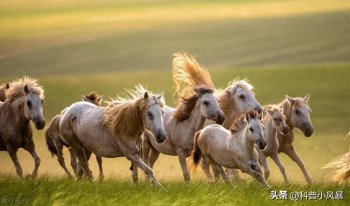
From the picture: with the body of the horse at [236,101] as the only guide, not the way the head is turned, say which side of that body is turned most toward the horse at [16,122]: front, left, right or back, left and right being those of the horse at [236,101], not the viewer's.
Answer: back

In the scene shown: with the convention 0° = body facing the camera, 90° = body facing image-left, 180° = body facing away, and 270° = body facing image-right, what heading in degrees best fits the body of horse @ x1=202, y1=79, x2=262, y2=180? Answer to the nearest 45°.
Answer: approximately 270°

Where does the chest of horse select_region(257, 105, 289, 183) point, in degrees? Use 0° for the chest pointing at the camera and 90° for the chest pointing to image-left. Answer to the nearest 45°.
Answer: approximately 315°

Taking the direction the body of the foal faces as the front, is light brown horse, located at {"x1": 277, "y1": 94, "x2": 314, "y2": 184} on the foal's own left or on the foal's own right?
on the foal's own left

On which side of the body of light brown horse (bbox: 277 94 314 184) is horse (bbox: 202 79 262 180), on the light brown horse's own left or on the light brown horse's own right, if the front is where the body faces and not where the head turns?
on the light brown horse's own right

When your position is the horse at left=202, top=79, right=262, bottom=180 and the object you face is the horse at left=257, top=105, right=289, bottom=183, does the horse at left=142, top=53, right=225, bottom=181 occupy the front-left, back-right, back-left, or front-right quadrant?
back-right

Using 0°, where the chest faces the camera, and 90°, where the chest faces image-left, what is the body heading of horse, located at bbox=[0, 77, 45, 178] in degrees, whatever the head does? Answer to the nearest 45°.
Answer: approximately 315°

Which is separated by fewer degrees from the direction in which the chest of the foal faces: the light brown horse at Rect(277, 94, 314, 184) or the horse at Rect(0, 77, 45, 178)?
the light brown horse
